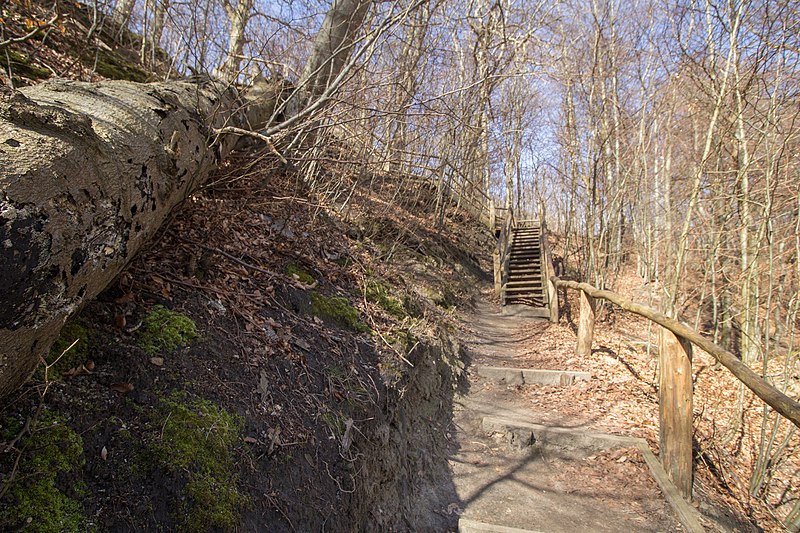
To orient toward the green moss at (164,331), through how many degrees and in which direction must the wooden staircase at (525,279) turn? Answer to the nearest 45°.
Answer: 0° — it already faces it

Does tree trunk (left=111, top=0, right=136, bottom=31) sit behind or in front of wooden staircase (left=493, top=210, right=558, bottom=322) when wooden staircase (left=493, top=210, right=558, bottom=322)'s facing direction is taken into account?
in front

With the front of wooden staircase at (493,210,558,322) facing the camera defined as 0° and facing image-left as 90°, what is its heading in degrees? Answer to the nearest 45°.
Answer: approximately 0°

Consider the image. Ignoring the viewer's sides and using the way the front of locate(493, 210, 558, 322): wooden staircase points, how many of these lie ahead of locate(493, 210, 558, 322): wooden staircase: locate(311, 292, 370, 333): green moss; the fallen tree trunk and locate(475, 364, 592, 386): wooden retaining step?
3

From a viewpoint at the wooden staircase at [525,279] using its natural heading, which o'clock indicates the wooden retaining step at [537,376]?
The wooden retaining step is roughly at 12 o'clock from the wooden staircase.

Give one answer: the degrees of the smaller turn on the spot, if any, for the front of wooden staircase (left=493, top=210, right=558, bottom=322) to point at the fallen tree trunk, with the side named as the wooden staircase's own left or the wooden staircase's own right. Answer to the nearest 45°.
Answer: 0° — it already faces it

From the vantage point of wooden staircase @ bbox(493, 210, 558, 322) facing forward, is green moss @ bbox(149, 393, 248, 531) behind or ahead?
ahead

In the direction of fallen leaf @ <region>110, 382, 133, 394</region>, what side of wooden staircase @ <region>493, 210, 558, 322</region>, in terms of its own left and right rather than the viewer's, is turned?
front
